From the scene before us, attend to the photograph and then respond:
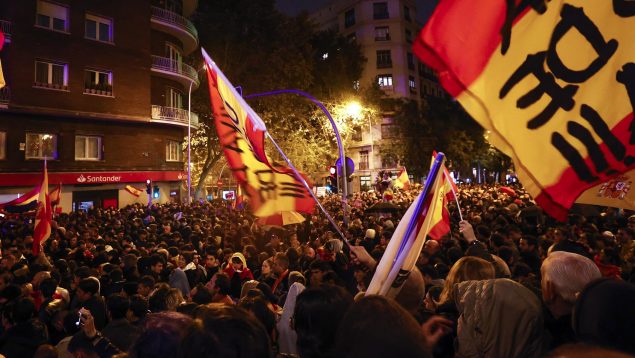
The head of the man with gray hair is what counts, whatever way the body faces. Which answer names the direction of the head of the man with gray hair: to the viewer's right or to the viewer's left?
to the viewer's left

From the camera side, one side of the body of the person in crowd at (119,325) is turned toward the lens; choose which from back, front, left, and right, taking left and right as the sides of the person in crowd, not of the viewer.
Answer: back

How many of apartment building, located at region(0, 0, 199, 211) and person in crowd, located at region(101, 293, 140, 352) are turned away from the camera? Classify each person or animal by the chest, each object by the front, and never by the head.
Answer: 1

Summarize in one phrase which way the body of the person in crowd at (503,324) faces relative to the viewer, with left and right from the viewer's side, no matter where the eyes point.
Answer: facing away from the viewer

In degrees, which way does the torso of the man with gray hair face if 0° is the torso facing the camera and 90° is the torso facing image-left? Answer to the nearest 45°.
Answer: approximately 135°

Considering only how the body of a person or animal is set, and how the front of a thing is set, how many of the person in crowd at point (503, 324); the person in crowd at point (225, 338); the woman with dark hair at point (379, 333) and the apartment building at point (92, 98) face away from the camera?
3

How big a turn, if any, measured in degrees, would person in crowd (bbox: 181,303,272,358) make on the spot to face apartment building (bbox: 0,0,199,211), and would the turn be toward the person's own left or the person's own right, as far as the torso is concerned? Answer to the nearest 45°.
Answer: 0° — they already face it

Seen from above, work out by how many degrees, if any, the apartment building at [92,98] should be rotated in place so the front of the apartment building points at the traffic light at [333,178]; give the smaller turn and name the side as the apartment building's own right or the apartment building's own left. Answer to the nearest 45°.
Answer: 0° — it already faces it

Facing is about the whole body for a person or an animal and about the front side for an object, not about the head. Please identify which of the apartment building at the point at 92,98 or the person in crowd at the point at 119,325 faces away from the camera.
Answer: the person in crowd

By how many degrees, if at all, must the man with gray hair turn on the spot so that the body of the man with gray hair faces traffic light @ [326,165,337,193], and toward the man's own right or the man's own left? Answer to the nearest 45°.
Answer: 0° — they already face it

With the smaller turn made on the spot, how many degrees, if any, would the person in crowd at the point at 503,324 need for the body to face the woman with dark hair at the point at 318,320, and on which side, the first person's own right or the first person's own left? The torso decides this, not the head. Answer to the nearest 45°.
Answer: approximately 135° to the first person's own left

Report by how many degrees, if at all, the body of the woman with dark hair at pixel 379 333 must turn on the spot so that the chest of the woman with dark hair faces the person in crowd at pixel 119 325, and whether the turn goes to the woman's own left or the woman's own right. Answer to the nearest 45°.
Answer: approximately 45° to the woman's own left

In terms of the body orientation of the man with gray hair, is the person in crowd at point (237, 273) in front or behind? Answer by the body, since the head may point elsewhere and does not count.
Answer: in front

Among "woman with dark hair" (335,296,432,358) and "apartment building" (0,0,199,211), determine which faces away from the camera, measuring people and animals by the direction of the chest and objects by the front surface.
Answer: the woman with dark hair

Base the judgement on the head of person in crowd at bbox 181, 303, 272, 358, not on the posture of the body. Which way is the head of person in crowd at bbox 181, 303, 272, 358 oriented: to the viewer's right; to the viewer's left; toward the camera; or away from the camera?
away from the camera

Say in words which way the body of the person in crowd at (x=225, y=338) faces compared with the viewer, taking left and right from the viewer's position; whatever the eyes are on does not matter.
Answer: facing away from the viewer

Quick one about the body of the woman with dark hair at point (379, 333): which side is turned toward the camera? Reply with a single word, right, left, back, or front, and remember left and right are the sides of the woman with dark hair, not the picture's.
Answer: back
